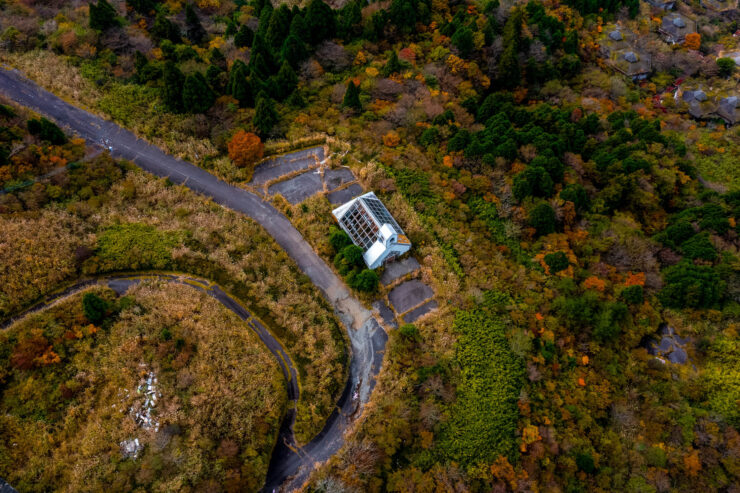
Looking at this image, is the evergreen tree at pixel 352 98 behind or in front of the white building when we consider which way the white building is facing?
behind

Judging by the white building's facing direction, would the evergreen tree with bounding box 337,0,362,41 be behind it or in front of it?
behind

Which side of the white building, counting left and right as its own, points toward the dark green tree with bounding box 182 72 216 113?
back

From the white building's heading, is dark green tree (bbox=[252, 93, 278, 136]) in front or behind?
behind

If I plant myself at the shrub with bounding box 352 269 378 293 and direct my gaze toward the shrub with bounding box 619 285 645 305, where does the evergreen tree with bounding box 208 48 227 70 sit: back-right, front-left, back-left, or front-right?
back-left

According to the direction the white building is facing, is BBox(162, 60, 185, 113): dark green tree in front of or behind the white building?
behind

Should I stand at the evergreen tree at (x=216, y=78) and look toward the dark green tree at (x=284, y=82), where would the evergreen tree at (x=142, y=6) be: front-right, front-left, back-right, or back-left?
back-left

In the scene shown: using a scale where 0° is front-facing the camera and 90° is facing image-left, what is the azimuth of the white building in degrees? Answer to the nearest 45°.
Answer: approximately 315°

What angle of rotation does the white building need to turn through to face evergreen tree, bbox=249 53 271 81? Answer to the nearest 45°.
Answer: approximately 180°
